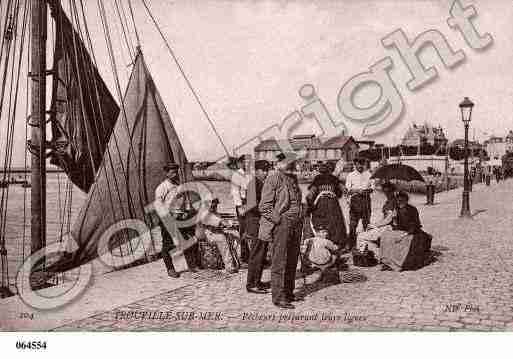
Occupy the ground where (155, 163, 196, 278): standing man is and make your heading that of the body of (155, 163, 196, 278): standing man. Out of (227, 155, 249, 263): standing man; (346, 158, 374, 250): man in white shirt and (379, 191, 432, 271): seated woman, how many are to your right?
0

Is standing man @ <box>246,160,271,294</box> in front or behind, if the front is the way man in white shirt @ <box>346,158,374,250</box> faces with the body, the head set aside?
in front

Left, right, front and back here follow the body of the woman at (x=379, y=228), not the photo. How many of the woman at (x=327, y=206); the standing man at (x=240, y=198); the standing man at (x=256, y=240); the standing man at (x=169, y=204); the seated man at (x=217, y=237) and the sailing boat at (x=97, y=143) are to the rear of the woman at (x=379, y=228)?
0

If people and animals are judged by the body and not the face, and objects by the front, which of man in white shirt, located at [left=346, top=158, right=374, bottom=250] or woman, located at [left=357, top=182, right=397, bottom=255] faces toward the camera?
the man in white shirt

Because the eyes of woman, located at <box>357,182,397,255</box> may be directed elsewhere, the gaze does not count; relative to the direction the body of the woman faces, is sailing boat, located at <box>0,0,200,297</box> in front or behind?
in front

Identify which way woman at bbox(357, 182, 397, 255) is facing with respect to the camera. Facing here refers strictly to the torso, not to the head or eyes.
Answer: to the viewer's left

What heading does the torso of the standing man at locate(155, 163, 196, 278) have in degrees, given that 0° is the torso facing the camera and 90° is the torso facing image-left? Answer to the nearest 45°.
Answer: approximately 315°

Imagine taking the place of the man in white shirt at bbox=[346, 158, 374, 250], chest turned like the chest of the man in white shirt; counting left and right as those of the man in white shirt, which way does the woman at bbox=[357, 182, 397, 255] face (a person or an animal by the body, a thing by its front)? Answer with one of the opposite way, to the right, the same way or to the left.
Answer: to the right

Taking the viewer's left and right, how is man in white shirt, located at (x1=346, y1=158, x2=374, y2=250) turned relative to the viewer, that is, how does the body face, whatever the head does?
facing the viewer
